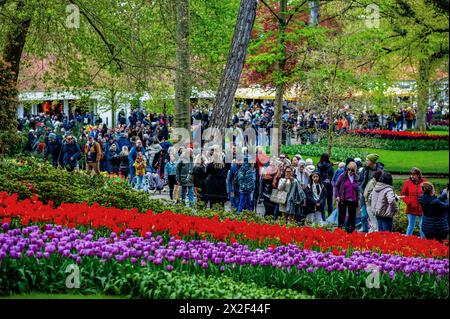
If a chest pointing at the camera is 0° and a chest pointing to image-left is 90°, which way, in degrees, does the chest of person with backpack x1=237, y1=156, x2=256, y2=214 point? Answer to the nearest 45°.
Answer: approximately 180°

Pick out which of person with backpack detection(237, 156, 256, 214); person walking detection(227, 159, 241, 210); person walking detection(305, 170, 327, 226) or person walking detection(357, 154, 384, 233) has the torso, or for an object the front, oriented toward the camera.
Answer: person walking detection(305, 170, 327, 226)

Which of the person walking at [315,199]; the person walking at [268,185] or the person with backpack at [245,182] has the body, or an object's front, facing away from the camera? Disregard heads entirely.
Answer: the person with backpack

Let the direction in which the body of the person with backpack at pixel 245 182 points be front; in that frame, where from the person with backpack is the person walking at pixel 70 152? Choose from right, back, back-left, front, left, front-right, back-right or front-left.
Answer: front-left

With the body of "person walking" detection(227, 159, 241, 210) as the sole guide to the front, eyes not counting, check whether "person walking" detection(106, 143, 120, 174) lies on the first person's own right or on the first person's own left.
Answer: on the first person's own left

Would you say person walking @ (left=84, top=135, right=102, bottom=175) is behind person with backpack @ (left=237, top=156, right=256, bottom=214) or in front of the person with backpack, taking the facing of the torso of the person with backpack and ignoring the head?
in front

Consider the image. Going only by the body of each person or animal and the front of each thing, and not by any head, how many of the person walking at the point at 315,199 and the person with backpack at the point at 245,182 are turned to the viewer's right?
0

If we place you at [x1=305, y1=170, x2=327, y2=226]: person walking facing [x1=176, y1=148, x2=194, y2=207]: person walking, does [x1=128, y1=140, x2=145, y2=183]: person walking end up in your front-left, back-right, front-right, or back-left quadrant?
front-right

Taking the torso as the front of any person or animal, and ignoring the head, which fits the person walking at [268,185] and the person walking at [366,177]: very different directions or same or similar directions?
same or similar directions
